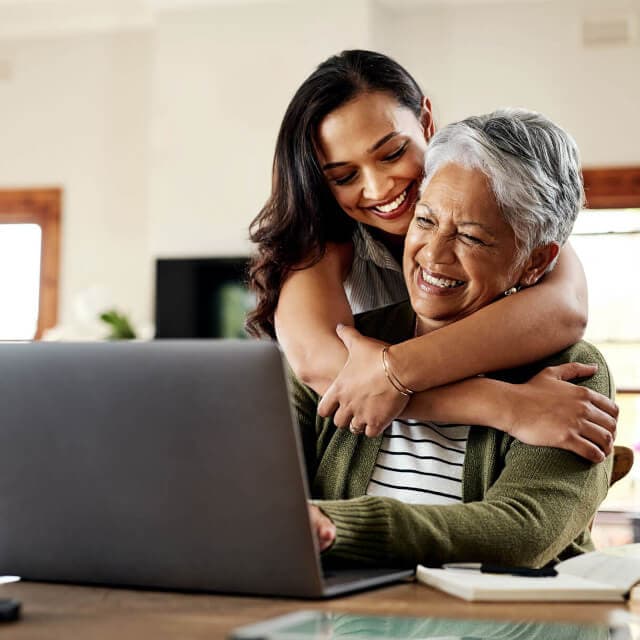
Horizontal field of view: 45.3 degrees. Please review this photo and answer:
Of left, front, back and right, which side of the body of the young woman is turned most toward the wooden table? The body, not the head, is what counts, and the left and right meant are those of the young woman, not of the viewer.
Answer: front

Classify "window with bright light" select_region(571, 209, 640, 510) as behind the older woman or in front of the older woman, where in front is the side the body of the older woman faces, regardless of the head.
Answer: behind

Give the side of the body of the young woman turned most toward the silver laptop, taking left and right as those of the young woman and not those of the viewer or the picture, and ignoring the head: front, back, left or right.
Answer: front

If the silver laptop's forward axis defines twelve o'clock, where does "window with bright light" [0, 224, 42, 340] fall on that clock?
The window with bright light is roughly at 10 o'clock from the silver laptop.

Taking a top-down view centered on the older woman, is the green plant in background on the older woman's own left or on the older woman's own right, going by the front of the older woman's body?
on the older woman's own right

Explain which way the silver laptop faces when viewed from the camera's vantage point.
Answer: facing away from the viewer and to the right of the viewer

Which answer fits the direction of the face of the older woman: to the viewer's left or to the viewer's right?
to the viewer's left

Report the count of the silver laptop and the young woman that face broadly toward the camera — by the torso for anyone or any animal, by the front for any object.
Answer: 1

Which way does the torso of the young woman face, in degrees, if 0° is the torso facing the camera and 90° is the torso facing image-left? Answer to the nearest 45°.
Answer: approximately 0°

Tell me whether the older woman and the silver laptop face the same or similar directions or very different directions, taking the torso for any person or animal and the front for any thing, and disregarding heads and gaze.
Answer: very different directions
